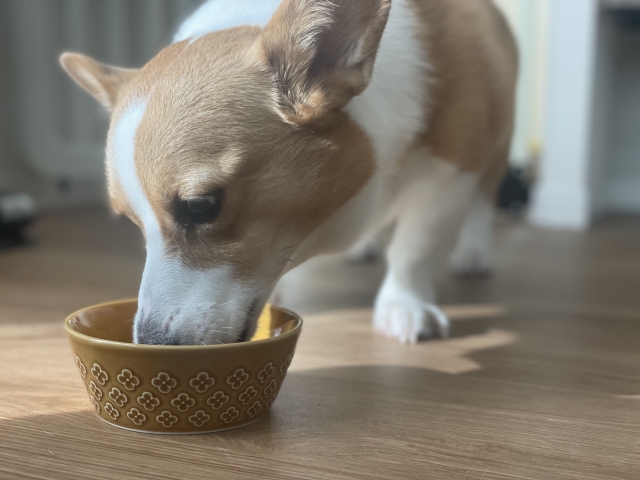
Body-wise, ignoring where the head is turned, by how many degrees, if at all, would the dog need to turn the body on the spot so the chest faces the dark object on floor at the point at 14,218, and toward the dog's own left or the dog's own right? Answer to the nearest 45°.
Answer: approximately 90° to the dog's own right

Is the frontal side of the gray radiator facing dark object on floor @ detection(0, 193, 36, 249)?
yes

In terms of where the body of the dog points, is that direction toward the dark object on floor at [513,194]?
no

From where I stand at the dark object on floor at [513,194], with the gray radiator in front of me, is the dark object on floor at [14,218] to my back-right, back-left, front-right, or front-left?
front-left

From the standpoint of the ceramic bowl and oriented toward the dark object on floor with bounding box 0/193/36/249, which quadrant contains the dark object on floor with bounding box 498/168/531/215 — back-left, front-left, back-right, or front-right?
front-right

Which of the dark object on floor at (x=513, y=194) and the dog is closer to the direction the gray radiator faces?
the dog

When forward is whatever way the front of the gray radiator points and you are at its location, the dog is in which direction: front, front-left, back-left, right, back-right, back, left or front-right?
front

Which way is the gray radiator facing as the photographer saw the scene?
facing the viewer

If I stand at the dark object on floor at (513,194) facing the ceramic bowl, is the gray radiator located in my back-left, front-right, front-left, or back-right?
front-right

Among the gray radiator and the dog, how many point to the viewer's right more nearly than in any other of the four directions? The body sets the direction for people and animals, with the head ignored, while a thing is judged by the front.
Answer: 0

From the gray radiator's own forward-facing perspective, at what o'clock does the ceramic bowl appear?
The ceramic bowl is roughly at 12 o'clock from the gray radiator.
